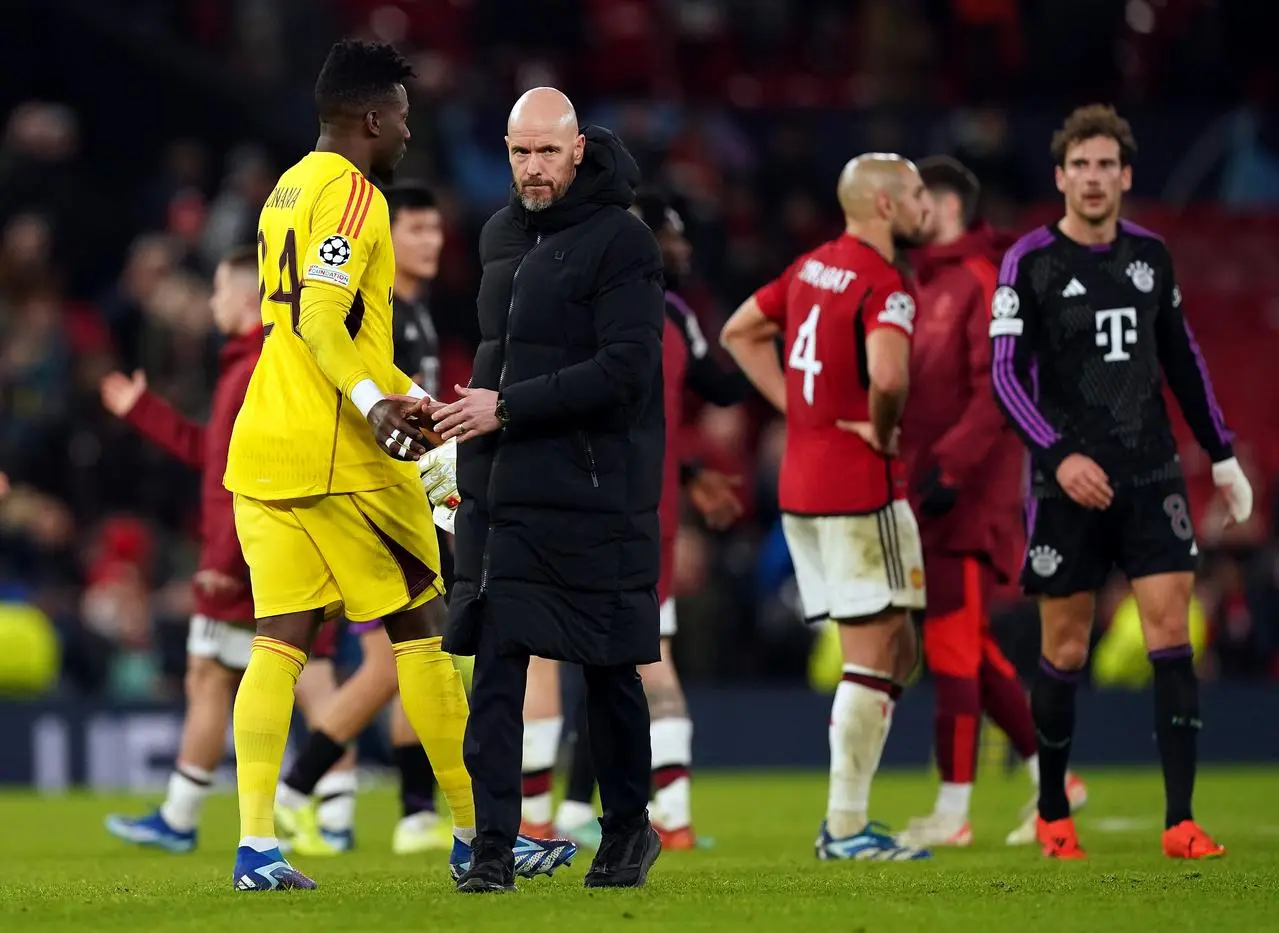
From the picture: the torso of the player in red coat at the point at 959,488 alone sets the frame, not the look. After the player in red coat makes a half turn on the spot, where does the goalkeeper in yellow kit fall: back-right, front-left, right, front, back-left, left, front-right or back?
back-right

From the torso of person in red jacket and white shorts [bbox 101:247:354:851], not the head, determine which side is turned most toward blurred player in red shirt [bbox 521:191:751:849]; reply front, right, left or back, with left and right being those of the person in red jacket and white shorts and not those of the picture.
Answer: back

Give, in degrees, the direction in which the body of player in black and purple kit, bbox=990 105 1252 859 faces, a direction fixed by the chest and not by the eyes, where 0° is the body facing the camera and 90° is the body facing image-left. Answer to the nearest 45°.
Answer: approximately 0°

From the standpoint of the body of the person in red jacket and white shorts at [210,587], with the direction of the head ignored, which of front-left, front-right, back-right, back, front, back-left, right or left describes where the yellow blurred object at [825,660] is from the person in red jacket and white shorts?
back-right

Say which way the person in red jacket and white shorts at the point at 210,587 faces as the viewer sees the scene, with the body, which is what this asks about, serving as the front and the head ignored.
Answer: to the viewer's left

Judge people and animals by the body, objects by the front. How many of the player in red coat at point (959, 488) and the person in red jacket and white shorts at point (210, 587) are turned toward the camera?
0

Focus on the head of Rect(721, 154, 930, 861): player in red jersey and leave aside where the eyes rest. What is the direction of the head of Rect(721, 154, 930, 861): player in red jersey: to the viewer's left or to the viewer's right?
to the viewer's right

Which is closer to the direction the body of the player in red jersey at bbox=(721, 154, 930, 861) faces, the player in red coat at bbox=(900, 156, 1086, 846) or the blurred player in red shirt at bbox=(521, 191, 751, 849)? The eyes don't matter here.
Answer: the player in red coat

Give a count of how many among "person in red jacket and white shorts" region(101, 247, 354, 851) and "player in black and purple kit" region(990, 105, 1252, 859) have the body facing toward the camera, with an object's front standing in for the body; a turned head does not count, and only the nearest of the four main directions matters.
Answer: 1

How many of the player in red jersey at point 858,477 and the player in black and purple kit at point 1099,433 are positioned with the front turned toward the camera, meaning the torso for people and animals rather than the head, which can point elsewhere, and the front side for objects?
1

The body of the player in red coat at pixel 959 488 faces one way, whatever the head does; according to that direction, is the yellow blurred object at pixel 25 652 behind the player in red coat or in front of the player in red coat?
in front

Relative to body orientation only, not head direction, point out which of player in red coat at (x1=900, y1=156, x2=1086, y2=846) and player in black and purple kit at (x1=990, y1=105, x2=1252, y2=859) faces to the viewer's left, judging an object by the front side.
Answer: the player in red coat

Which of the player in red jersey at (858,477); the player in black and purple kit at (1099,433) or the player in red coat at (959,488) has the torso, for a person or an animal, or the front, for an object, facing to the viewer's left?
the player in red coat at (959,488)

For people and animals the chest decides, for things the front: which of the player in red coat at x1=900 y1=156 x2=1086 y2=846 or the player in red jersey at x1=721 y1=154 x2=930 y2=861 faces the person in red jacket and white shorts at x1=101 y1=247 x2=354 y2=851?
the player in red coat at x1=900 y1=156 x2=1086 y2=846

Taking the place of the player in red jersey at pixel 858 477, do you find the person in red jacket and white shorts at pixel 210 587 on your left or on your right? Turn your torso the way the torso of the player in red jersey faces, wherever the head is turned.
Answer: on your left

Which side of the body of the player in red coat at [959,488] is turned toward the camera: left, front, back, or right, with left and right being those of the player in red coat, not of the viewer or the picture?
left

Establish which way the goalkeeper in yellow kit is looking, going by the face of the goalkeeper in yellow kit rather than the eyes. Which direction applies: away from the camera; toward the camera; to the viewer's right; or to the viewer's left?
to the viewer's right
